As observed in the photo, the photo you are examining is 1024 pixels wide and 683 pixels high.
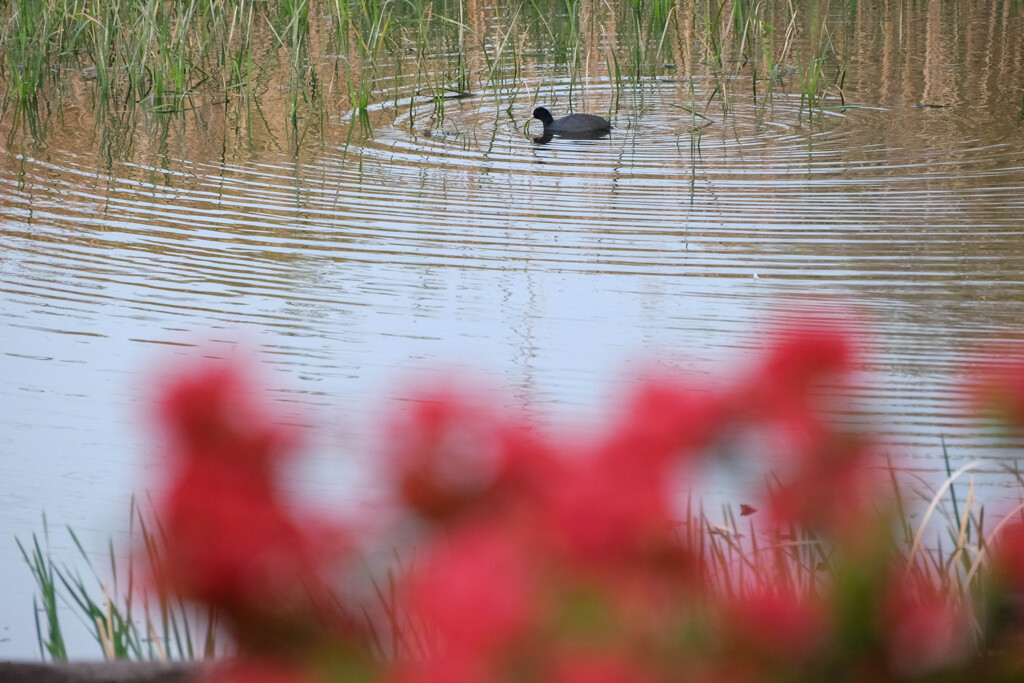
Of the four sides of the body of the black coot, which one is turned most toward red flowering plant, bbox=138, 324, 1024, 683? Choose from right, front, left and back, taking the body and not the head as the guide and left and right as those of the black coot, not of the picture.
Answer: left

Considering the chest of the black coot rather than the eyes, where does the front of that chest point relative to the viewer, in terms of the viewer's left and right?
facing to the left of the viewer
